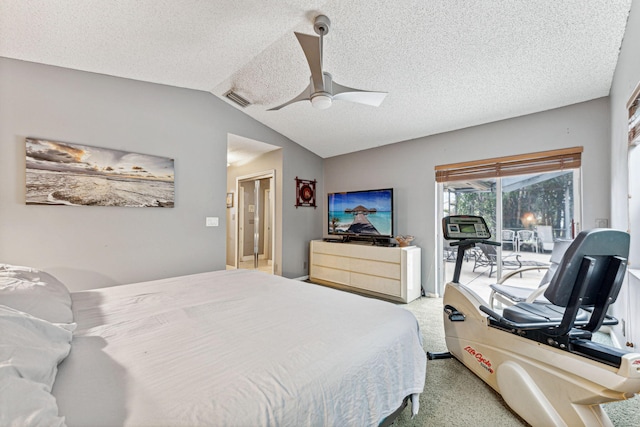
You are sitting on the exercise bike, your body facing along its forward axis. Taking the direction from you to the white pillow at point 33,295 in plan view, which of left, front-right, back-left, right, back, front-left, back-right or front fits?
left

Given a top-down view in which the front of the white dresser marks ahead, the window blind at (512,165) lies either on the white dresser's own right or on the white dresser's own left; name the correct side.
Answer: on the white dresser's own left

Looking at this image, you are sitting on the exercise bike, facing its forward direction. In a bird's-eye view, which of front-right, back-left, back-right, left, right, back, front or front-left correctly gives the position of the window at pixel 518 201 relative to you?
front-right

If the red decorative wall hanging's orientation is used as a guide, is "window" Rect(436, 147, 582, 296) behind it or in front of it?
in front

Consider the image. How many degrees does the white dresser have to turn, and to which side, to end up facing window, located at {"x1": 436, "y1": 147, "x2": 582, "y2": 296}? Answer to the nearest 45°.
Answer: approximately 135° to its left

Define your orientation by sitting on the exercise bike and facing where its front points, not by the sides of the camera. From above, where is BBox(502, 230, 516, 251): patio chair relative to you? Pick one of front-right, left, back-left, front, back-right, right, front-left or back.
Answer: front-right

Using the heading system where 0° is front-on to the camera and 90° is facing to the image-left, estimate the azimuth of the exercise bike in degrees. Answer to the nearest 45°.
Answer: approximately 135°

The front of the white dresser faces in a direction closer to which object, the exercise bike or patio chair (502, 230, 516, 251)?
the exercise bike

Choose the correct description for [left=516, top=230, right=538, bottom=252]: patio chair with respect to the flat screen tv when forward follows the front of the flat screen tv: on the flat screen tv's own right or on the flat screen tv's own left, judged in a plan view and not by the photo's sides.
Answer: on the flat screen tv's own left

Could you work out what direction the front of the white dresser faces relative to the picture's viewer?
facing the viewer and to the left of the viewer

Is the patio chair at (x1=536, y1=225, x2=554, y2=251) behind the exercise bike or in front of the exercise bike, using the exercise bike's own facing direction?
in front
